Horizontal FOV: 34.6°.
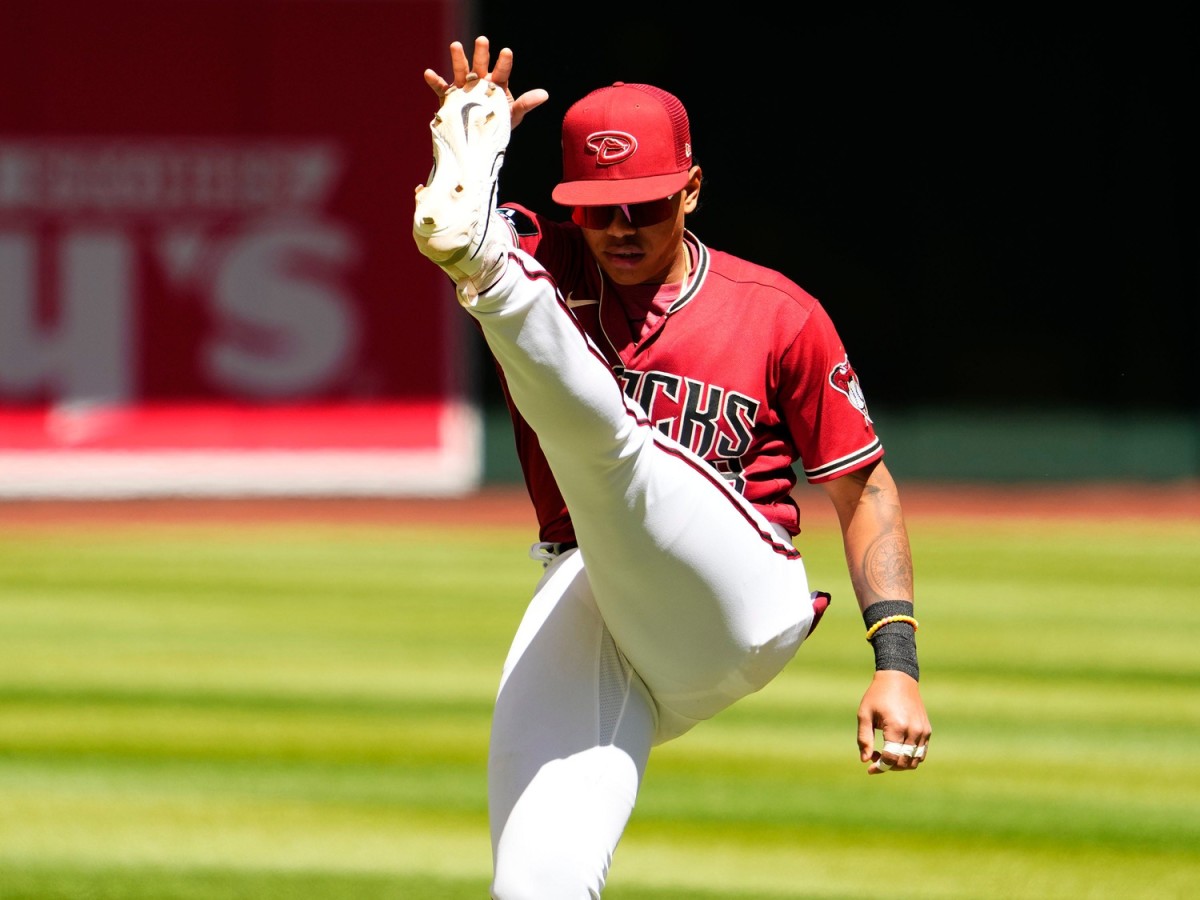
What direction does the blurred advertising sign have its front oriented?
toward the camera

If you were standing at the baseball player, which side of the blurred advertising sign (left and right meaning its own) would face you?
front
